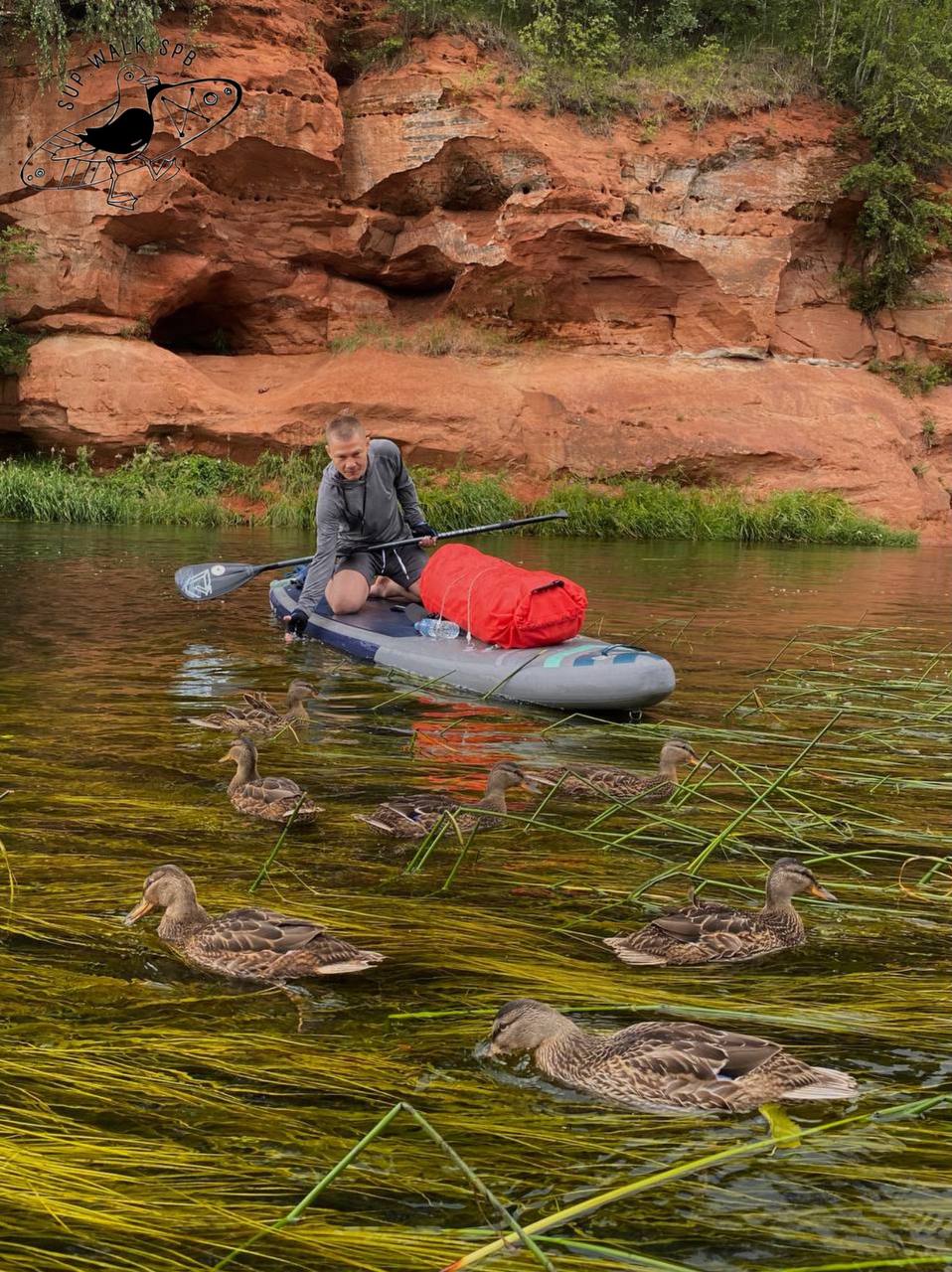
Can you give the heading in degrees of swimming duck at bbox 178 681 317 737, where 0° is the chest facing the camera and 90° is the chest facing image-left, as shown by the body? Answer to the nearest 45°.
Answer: approximately 270°

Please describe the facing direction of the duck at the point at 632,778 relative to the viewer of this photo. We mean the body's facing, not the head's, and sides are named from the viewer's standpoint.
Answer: facing to the right of the viewer

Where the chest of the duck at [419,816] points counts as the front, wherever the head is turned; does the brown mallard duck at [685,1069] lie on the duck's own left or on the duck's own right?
on the duck's own right

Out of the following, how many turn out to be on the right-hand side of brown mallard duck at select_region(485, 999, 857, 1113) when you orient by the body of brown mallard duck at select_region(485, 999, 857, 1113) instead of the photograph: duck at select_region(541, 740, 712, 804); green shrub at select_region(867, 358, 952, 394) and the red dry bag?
3

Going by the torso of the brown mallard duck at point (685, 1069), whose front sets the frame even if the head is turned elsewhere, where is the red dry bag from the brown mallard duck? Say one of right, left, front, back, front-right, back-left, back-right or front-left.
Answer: right

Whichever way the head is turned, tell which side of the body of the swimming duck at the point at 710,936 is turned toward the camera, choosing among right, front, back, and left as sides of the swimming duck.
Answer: right

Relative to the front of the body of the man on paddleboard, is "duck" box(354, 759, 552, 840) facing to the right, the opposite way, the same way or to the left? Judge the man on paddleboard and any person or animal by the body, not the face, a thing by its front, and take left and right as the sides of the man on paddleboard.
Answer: to the left

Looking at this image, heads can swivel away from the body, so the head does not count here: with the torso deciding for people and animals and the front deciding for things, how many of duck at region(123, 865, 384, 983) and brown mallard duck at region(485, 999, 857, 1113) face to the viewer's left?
2

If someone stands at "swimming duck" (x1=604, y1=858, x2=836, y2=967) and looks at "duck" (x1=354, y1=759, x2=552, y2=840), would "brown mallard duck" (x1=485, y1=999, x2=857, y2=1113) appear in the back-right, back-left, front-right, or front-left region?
back-left

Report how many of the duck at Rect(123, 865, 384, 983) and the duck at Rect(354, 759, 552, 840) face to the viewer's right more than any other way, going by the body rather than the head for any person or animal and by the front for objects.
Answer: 1

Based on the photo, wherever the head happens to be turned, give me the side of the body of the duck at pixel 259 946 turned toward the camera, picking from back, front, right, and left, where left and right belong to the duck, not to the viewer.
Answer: left

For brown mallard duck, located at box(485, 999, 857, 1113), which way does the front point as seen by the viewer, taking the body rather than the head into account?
to the viewer's left
